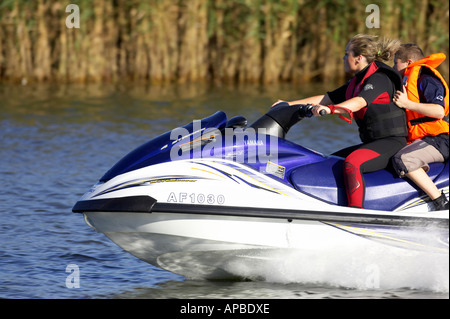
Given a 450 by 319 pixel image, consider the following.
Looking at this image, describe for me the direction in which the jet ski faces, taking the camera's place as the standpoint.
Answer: facing to the left of the viewer
